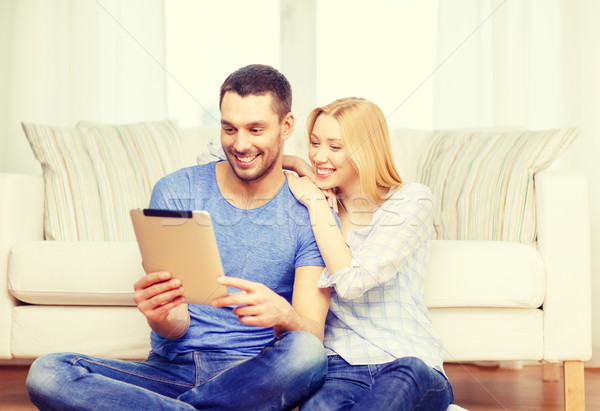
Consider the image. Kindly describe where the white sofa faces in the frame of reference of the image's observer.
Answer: facing the viewer

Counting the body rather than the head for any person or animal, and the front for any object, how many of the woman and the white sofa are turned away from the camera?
0

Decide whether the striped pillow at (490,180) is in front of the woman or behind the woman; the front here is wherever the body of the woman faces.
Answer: behind

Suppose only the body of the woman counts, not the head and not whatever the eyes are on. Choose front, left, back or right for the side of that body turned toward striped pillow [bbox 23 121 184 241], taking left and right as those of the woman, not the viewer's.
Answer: right

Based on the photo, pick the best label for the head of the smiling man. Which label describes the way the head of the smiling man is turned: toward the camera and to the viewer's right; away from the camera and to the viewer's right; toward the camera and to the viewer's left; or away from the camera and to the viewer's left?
toward the camera and to the viewer's left

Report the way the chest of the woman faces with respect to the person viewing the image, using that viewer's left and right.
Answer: facing the viewer and to the left of the viewer

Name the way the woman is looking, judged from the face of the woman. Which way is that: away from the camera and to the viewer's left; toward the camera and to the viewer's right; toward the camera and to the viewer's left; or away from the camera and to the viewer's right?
toward the camera and to the viewer's left

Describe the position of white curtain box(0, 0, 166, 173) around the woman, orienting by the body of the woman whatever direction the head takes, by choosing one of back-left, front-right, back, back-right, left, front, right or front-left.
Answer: right
